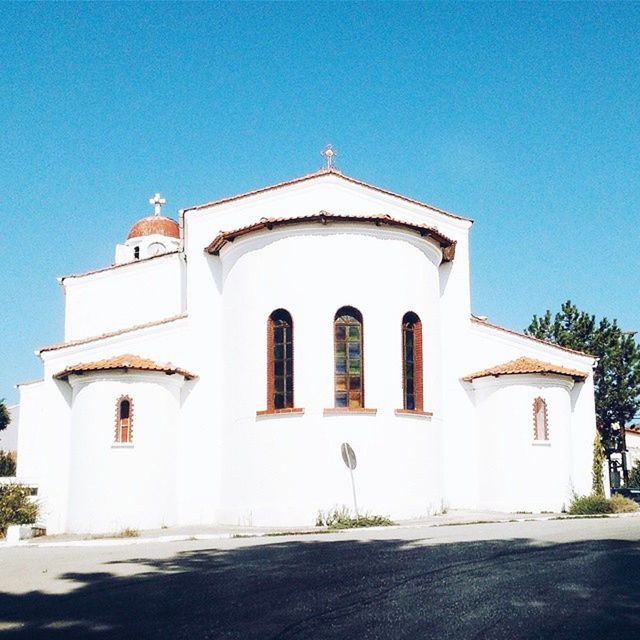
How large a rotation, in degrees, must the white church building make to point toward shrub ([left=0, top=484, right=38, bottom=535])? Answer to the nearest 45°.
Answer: approximately 90° to its left

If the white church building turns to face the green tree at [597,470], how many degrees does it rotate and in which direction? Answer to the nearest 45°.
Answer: approximately 90° to its right

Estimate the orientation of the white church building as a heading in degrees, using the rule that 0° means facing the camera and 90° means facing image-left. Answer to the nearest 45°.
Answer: approximately 180°

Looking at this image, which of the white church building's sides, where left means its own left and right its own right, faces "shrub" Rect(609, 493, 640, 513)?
right
